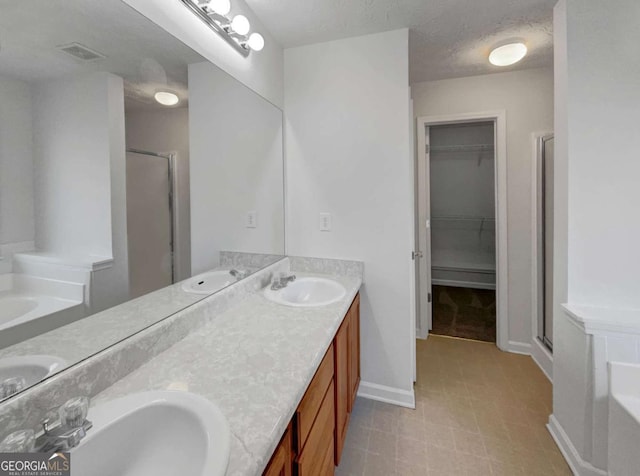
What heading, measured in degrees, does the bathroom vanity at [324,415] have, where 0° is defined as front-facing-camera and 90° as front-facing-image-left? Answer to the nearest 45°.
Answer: approximately 270°

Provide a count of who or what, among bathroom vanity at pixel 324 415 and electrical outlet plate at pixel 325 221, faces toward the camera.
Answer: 1

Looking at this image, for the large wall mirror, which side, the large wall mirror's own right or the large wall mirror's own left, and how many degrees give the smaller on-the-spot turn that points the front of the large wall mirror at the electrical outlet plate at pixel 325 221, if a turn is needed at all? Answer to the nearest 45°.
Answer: approximately 90° to the large wall mirror's own left

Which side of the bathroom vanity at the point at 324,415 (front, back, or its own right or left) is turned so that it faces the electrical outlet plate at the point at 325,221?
left

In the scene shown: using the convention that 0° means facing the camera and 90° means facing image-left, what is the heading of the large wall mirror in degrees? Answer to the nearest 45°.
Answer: approximately 315°

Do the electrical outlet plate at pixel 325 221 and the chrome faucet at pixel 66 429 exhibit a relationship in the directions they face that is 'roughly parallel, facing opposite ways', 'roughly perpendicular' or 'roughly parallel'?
roughly perpendicular

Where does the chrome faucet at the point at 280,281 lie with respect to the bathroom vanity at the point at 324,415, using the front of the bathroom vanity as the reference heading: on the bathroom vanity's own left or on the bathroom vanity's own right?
on the bathroom vanity's own left

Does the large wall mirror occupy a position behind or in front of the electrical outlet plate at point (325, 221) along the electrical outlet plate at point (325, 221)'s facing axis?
in front

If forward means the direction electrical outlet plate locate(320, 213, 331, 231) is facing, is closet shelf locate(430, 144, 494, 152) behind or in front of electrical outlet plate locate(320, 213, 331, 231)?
behind
